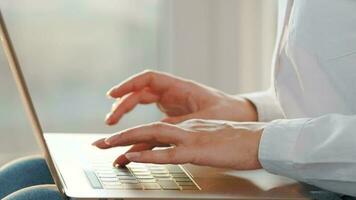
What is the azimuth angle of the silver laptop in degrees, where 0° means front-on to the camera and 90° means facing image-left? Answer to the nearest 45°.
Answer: approximately 270°
